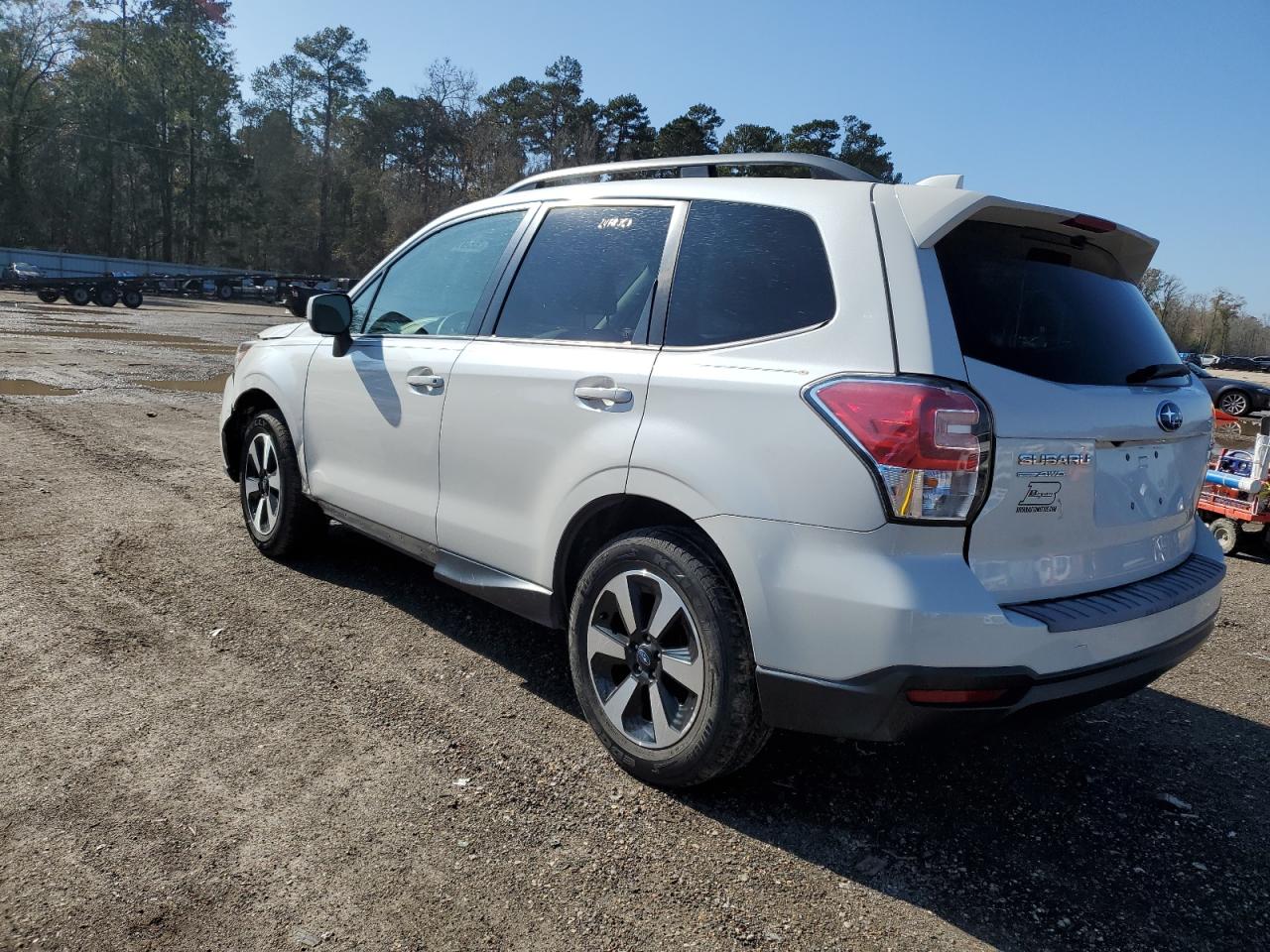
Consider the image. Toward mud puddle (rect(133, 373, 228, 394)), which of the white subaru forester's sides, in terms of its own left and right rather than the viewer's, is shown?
front

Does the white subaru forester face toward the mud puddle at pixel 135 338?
yes

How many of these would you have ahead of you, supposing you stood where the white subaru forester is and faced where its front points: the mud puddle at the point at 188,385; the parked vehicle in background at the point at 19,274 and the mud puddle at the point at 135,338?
3

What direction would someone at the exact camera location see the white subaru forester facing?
facing away from the viewer and to the left of the viewer

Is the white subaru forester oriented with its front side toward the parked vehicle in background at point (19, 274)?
yes
